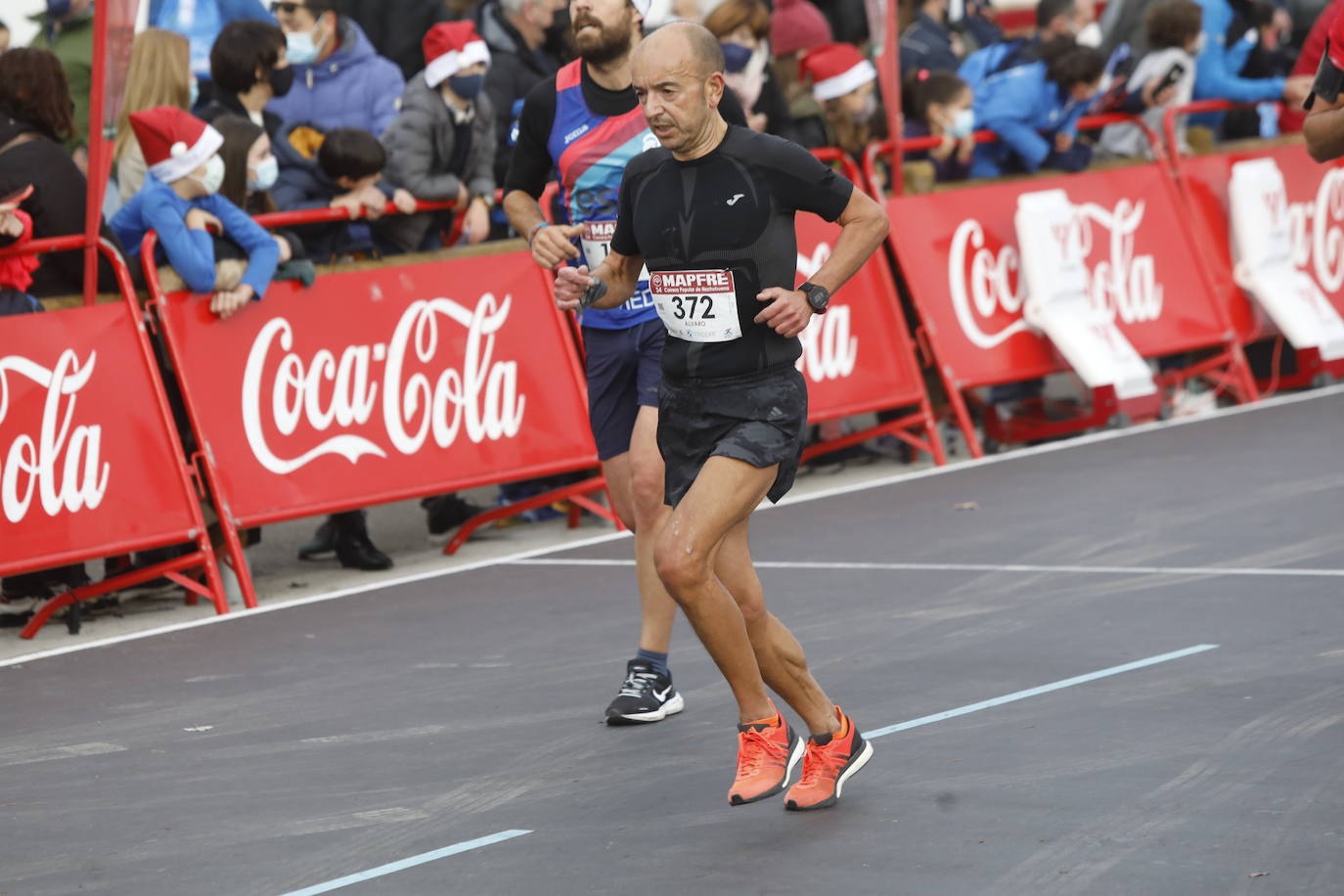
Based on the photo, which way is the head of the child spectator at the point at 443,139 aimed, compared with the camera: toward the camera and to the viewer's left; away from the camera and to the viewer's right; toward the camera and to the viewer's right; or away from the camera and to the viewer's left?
toward the camera and to the viewer's right

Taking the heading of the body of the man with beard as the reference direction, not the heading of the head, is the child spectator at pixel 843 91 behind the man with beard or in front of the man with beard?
behind

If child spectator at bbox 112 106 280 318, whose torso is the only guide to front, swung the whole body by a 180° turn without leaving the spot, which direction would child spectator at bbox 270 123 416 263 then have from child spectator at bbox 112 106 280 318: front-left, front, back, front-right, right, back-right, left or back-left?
right

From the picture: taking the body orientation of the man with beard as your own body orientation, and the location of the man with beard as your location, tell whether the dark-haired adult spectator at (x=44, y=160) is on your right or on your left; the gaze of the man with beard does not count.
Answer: on your right

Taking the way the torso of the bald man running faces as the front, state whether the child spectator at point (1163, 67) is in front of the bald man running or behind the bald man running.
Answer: behind

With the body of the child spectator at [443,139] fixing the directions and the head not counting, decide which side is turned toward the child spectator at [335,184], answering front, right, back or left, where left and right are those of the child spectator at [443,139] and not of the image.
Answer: right

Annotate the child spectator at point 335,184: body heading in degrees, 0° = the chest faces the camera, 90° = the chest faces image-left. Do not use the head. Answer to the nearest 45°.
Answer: approximately 315°

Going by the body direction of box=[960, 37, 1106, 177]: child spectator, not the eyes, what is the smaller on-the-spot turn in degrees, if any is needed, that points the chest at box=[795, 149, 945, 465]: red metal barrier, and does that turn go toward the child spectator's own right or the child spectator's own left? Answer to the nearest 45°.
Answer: approximately 90° to the child spectator's own right

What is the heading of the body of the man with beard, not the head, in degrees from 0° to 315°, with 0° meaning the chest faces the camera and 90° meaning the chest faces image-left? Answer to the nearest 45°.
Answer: approximately 45°

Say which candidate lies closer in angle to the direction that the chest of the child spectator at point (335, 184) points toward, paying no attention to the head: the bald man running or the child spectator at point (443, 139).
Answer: the bald man running
